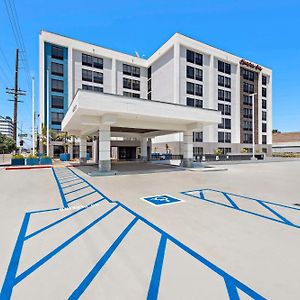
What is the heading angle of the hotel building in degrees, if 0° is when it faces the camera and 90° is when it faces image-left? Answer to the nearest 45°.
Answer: approximately 315°
